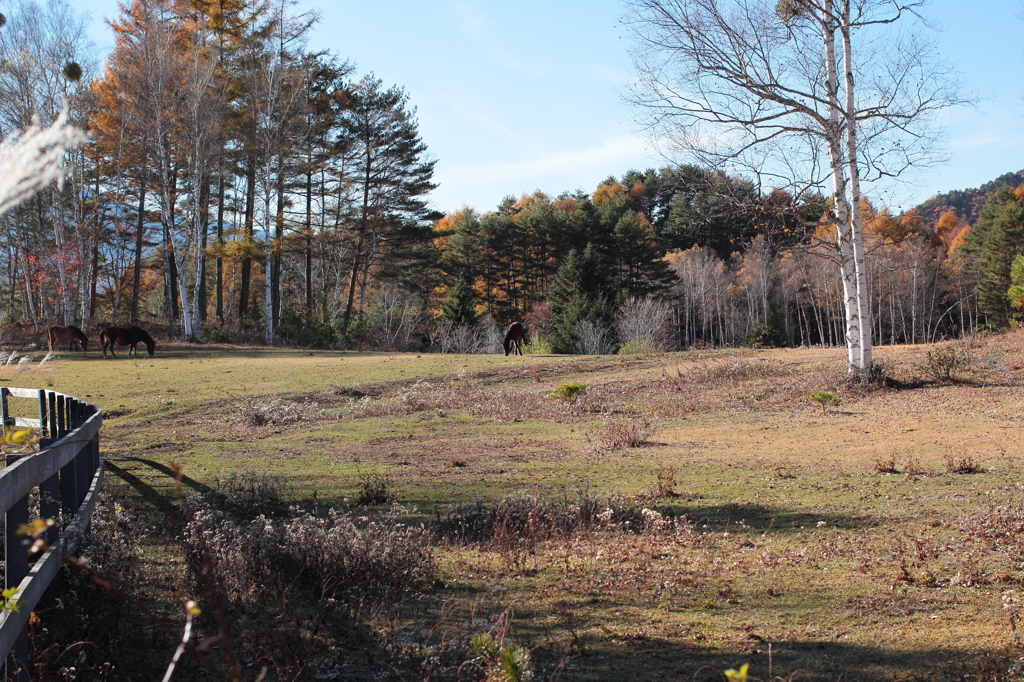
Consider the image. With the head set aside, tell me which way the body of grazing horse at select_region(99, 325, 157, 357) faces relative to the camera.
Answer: to the viewer's right

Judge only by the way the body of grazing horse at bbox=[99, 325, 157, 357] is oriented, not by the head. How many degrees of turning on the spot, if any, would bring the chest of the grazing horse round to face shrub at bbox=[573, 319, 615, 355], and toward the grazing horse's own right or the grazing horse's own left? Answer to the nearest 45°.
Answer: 0° — it already faces it

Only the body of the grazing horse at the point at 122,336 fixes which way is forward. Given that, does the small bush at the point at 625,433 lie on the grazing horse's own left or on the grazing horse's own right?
on the grazing horse's own right

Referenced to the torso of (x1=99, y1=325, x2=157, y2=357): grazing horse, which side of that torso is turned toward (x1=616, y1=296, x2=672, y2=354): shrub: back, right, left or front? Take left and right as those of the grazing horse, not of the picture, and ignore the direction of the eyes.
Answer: front

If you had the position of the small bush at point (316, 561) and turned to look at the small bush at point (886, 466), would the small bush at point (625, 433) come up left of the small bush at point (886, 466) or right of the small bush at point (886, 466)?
left

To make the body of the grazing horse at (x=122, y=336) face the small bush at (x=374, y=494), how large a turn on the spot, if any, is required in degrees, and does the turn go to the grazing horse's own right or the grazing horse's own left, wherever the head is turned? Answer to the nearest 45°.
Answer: approximately 90° to the grazing horse's own right

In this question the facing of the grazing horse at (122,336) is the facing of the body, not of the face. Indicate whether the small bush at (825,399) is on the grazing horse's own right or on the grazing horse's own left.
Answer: on the grazing horse's own right

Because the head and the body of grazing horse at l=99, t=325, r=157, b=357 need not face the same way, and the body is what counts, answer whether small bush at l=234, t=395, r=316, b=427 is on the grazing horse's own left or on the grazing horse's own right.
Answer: on the grazing horse's own right

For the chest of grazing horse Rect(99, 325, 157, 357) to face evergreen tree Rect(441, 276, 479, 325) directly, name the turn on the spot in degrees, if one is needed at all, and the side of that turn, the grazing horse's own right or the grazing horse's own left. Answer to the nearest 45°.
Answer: approximately 45° to the grazing horse's own left

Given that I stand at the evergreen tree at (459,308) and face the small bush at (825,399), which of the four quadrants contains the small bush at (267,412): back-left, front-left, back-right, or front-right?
front-right

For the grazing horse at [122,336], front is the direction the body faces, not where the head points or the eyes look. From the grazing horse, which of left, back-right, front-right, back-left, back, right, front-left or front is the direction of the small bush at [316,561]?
right

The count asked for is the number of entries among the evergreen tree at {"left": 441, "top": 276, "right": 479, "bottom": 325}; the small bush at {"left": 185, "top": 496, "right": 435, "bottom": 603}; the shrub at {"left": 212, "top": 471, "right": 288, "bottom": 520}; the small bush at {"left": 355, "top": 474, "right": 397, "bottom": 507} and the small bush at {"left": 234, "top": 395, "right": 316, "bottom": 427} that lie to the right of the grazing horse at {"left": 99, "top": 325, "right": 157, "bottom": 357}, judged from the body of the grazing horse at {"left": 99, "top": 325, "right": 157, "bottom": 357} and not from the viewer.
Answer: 4

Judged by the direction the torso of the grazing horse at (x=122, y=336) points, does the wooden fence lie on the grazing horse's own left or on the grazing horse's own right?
on the grazing horse's own right

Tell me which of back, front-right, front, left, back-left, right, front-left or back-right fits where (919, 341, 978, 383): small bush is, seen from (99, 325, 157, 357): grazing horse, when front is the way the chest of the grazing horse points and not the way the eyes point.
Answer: front-right

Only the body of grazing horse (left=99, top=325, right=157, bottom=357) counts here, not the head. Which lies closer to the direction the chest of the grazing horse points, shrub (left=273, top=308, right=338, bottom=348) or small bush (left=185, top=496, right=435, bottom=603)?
the shrub
